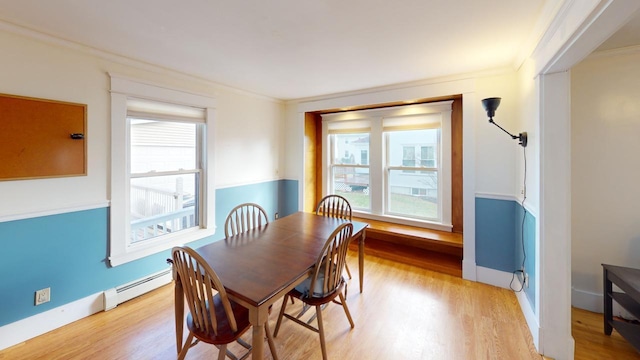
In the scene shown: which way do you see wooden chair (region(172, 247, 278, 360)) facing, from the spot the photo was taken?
facing away from the viewer and to the right of the viewer

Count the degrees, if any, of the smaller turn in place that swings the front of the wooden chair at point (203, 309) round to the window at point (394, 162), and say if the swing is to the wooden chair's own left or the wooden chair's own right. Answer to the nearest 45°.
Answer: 0° — it already faces it

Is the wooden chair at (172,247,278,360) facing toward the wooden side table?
no

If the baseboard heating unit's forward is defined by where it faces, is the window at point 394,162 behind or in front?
in front

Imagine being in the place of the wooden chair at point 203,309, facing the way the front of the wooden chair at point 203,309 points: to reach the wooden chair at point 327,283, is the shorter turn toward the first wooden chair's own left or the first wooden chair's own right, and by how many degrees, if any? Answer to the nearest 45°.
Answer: approximately 45° to the first wooden chair's own right

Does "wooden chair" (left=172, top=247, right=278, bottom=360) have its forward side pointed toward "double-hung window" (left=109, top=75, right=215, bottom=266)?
no

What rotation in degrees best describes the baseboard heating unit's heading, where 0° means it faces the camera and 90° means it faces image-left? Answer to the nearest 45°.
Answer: approximately 315°

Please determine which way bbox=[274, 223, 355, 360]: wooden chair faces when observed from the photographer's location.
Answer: facing away from the viewer and to the left of the viewer

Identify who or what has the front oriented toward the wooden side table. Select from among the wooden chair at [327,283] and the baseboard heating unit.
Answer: the baseboard heating unit

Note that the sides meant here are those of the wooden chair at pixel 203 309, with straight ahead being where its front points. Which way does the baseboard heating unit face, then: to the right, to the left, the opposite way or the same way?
to the right

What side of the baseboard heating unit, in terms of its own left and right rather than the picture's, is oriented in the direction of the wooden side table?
front

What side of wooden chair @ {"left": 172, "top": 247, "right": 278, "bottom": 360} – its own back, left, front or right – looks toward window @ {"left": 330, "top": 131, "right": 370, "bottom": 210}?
front

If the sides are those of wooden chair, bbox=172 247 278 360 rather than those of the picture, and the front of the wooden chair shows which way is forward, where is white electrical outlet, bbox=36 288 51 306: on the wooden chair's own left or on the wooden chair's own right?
on the wooden chair's own left

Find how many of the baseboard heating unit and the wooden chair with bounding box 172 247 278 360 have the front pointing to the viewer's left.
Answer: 0

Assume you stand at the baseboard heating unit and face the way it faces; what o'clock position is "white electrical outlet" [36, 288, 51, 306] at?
The white electrical outlet is roughly at 4 o'clock from the baseboard heating unit.

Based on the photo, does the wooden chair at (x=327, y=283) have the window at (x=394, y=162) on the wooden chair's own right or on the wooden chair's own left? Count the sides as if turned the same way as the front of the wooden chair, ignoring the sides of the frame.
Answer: on the wooden chair's own right

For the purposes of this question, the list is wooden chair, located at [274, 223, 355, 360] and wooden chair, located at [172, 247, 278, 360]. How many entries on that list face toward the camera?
0
